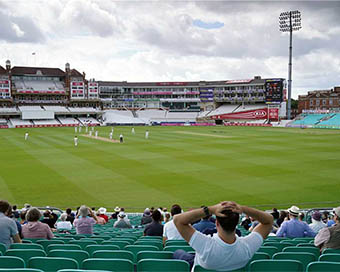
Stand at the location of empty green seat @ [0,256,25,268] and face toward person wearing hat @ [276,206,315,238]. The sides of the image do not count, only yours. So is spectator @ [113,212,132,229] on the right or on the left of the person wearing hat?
left

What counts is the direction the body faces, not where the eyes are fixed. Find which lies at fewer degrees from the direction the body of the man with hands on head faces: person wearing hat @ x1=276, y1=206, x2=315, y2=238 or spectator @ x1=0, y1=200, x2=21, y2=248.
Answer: the person wearing hat

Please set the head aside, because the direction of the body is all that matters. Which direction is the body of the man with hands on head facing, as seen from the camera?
away from the camera

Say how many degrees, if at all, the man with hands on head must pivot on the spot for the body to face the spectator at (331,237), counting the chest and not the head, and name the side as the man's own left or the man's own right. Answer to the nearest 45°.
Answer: approximately 45° to the man's own right

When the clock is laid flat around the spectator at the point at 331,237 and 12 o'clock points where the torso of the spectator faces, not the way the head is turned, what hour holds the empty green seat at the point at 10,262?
The empty green seat is roughly at 9 o'clock from the spectator.

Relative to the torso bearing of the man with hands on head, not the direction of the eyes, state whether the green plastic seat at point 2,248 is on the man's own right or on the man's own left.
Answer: on the man's own left

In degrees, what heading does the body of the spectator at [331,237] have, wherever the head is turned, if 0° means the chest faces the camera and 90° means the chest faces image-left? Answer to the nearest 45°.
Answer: approximately 135°

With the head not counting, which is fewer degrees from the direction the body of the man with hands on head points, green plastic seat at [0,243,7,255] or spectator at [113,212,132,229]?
the spectator

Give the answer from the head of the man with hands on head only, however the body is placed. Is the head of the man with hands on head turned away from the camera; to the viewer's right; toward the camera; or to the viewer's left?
away from the camera
